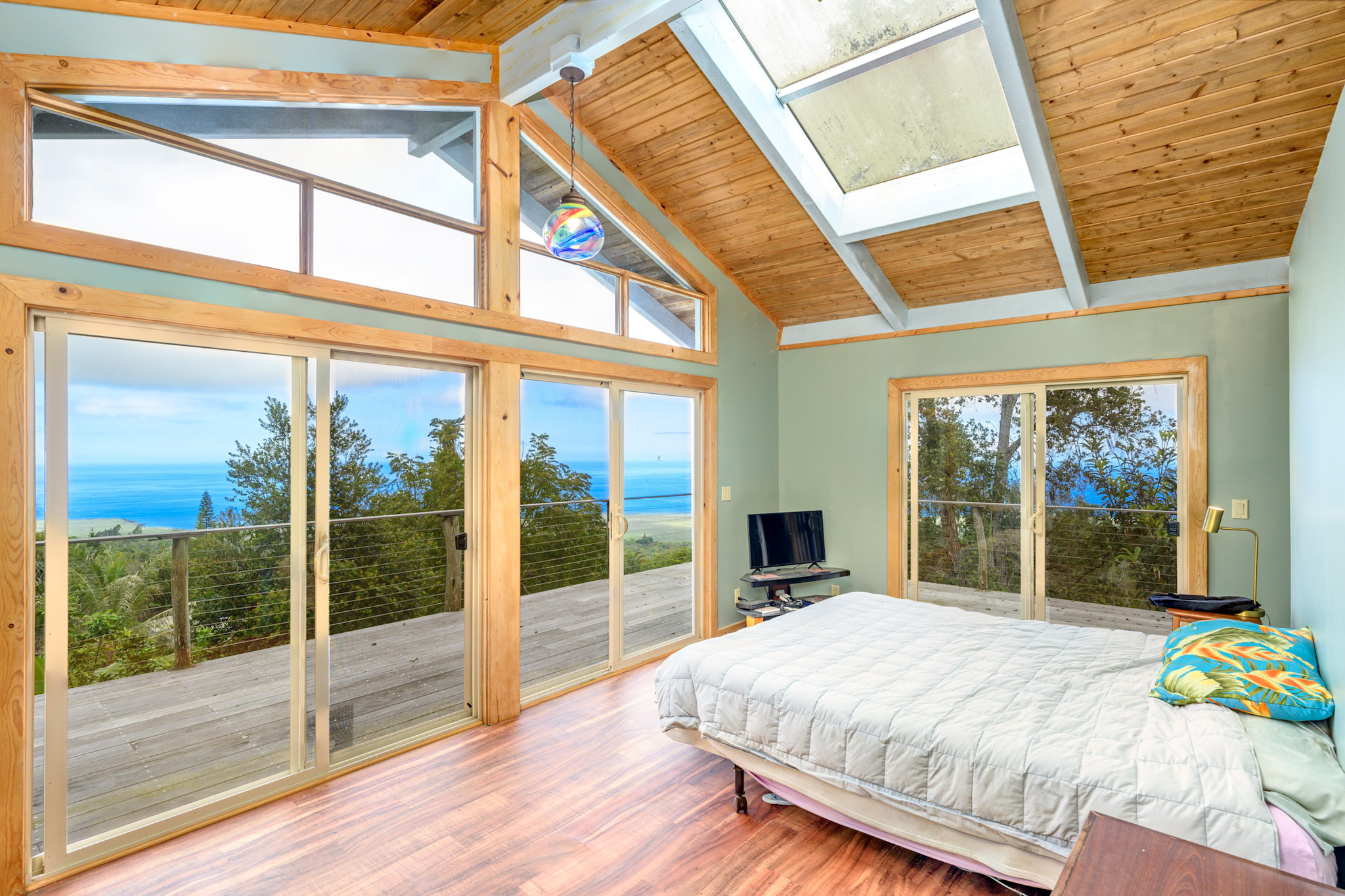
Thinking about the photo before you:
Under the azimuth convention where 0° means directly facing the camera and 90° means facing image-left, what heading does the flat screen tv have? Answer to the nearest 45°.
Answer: approximately 315°

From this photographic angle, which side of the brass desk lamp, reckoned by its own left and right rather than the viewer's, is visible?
left

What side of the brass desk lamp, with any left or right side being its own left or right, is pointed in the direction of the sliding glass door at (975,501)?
front

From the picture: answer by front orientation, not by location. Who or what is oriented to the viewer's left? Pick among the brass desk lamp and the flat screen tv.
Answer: the brass desk lamp

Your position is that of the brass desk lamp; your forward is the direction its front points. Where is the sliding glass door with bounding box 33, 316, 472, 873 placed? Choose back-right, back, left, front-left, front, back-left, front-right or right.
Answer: front-left

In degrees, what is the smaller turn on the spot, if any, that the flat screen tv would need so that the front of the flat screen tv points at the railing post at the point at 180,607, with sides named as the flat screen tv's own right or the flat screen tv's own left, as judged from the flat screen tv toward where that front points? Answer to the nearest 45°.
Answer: approximately 90° to the flat screen tv's own right

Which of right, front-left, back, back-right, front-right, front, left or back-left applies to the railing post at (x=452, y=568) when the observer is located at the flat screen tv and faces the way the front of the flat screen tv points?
right

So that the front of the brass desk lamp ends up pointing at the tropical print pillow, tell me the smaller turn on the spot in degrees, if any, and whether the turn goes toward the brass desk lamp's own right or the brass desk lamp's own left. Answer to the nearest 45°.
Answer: approximately 90° to the brass desk lamp's own left

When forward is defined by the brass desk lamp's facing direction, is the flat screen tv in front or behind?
in front

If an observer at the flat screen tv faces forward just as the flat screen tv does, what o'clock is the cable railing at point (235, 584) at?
The cable railing is roughly at 3 o'clock from the flat screen tv.

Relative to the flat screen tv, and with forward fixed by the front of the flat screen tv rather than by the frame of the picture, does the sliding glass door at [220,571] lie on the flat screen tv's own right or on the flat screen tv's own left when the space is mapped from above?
on the flat screen tv's own right

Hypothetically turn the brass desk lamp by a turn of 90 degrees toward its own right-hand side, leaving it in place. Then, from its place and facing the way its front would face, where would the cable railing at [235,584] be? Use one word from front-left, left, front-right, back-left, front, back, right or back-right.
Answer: back-left

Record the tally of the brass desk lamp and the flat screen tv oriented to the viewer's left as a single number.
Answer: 1
